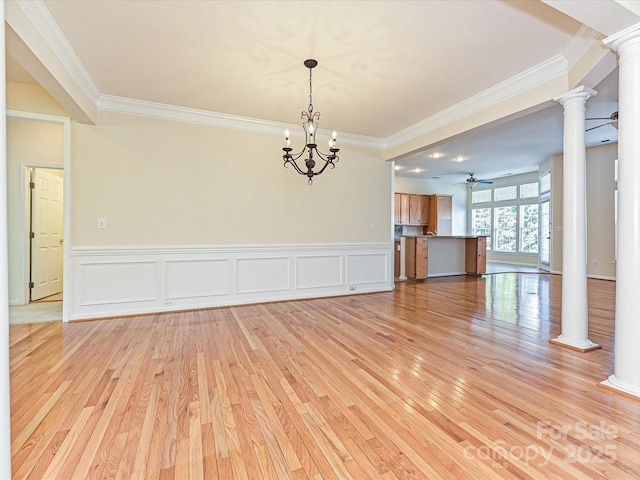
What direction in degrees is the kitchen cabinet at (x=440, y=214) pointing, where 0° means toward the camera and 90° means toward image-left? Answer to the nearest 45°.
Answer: approximately 315°

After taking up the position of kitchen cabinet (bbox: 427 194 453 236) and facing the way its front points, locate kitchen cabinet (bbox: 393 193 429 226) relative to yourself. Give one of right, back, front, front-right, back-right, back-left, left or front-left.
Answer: right

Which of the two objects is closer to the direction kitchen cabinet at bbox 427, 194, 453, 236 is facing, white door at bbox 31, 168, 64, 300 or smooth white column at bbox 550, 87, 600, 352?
the smooth white column

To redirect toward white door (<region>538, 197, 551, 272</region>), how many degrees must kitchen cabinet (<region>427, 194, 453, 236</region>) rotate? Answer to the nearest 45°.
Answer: approximately 45° to its left

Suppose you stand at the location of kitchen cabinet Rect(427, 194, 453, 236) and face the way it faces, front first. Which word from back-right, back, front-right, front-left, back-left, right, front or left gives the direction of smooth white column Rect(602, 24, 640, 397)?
front-right

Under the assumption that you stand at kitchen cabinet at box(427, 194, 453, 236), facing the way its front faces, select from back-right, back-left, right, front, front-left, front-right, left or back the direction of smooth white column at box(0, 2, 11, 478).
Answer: front-right

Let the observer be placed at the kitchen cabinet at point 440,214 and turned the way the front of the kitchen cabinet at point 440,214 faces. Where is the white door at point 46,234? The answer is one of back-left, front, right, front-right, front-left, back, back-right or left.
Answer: right
